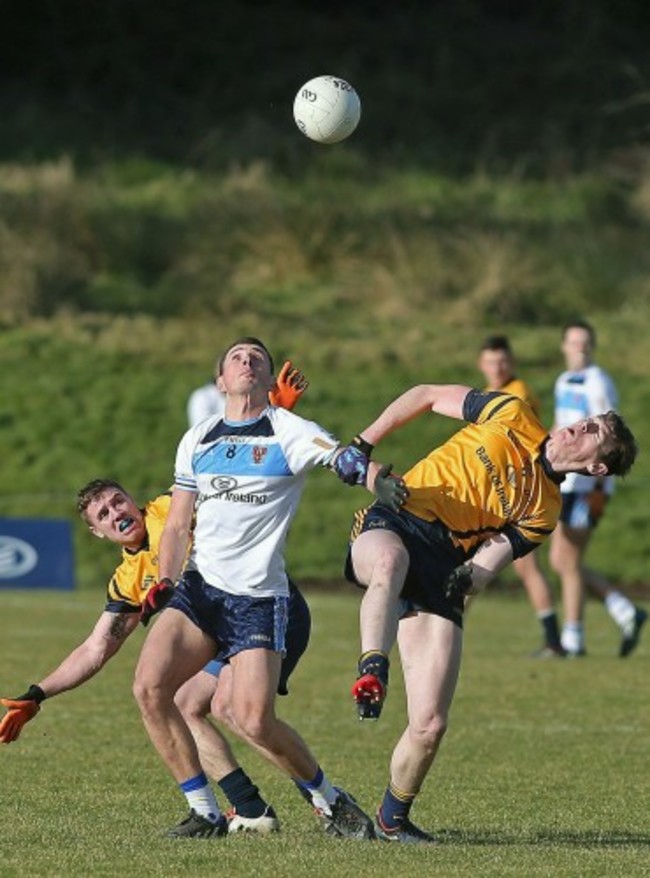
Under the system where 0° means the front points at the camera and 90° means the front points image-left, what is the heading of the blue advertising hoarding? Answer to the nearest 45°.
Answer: approximately 0°

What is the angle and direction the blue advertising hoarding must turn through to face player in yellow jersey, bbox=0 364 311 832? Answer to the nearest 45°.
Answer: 0° — it already faces them

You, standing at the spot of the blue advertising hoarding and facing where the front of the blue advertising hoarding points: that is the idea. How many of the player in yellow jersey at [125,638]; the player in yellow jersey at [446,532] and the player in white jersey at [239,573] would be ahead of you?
3
